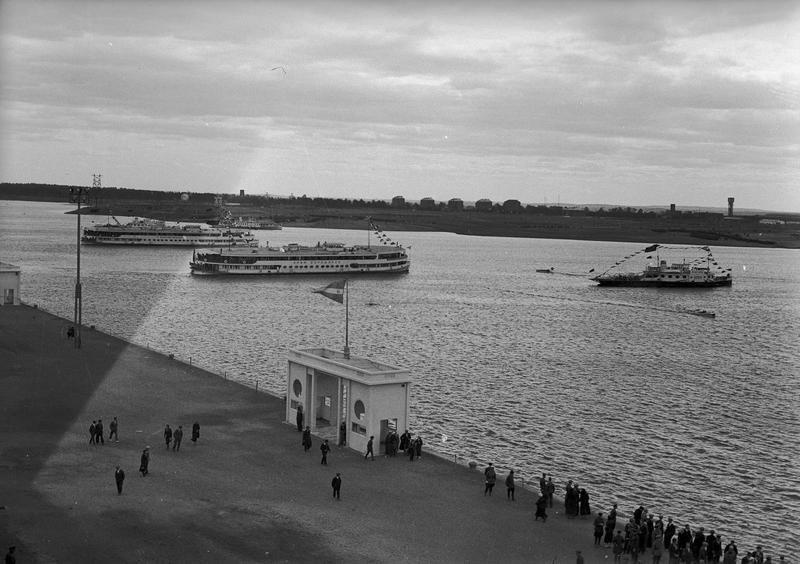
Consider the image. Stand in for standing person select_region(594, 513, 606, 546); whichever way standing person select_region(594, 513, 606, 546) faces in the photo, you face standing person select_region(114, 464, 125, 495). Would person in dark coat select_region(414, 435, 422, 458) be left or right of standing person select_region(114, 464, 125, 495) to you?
right

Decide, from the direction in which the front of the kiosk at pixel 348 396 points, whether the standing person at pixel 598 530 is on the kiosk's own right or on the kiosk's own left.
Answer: on the kiosk's own left

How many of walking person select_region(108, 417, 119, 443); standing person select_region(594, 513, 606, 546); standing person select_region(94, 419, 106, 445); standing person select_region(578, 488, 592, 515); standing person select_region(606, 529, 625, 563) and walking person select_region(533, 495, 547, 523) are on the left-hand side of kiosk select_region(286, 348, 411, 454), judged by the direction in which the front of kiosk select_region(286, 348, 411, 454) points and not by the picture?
4

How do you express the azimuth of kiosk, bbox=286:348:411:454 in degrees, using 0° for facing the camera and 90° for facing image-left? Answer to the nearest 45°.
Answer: approximately 45°

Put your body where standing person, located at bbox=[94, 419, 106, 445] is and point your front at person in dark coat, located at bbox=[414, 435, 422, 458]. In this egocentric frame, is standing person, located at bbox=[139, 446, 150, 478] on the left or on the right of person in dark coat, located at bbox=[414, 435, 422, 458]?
right

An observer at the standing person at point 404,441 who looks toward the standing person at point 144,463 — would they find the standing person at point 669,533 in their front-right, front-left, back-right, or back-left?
back-left

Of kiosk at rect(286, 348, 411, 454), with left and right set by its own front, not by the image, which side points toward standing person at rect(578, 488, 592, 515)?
left

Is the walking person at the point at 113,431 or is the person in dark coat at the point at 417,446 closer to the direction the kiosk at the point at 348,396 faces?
the walking person

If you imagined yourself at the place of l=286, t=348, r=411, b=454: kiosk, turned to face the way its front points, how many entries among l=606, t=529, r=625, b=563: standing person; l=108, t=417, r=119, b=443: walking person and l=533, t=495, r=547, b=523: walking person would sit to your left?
2

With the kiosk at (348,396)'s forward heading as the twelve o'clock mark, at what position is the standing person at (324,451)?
The standing person is roughly at 11 o'clock from the kiosk.

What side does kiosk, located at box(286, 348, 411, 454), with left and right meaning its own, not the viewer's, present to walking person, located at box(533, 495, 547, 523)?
left

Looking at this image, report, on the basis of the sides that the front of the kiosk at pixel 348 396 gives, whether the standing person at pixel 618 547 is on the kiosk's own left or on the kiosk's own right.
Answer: on the kiosk's own left
